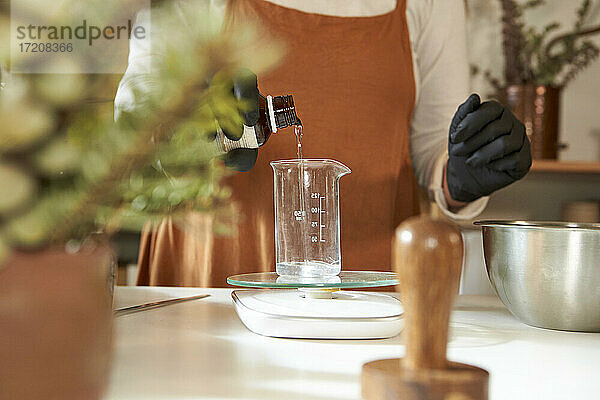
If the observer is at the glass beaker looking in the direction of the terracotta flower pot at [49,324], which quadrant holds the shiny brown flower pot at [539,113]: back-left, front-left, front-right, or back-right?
back-left

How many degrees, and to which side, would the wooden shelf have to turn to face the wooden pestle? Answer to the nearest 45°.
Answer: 0° — it already faces it

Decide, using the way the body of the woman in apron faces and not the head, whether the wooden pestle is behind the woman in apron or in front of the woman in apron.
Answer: in front

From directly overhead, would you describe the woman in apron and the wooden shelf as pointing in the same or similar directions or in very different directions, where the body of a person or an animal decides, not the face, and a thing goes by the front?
same or similar directions

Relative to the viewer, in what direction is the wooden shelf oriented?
toward the camera

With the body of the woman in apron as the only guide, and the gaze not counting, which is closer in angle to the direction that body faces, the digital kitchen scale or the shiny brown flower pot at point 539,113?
the digital kitchen scale

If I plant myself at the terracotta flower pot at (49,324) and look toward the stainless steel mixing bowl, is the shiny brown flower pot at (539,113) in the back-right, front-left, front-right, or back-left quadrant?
front-left

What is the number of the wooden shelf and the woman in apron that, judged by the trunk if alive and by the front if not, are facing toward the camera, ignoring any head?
2

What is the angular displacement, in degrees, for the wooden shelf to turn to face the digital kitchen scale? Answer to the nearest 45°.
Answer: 0° — it already faces it

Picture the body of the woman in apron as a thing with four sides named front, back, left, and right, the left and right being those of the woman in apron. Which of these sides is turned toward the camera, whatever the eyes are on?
front

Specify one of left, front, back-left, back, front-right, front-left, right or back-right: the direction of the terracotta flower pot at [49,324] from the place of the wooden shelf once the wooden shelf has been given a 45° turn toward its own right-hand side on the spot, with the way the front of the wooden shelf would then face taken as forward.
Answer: front-left
